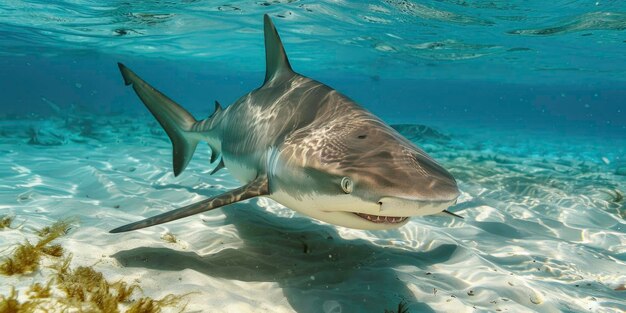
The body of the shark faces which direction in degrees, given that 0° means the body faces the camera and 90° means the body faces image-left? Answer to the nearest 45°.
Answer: approximately 315°

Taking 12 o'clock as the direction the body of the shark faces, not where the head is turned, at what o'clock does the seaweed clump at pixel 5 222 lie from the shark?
The seaweed clump is roughly at 5 o'clock from the shark.

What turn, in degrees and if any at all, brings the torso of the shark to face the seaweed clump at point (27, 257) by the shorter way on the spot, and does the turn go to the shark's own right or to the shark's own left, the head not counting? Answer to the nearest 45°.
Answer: approximately 135° to the shark's own right
